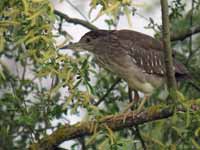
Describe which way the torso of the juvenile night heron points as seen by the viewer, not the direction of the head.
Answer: to the viewer's left

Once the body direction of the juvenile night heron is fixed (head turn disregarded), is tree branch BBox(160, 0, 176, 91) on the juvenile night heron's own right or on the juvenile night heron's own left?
on the juvenile night heron's own left
